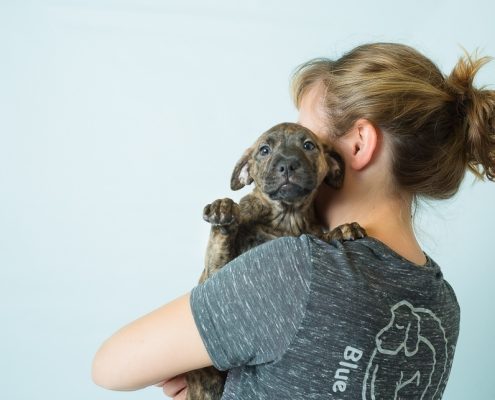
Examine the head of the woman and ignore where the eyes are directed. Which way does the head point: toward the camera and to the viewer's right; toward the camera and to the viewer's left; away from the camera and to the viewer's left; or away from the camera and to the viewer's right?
away from the camera and to the viewer's left

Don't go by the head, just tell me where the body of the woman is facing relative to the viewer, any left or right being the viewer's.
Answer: facing away from the viewer and to the left of the viewer

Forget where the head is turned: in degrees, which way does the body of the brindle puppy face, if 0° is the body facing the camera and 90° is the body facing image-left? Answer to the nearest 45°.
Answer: approximately 0°
